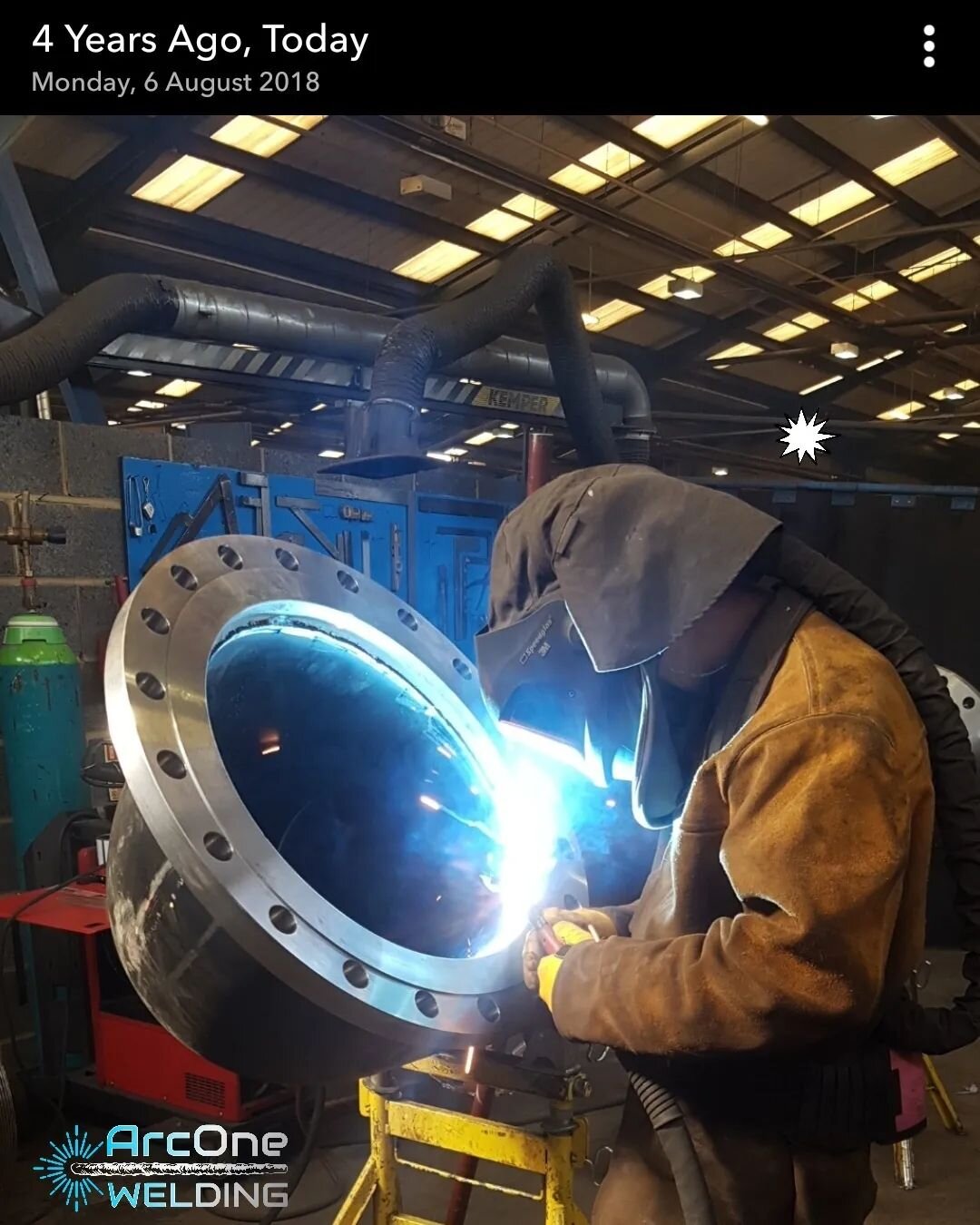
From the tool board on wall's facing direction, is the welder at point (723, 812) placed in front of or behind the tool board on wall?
in front

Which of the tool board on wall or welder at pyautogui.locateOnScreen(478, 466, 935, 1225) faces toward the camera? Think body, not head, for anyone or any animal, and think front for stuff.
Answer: the tool board on wall

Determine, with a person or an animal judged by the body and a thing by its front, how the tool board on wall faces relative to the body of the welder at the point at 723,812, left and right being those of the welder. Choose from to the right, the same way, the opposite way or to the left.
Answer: to the left

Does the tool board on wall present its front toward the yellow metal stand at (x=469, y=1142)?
yes

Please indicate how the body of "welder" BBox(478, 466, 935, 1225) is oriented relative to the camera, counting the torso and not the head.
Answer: to the viewer's left

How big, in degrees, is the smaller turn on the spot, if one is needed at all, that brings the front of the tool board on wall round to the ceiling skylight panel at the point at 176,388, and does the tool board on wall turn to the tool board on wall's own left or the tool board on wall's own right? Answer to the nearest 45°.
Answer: approximately 180°

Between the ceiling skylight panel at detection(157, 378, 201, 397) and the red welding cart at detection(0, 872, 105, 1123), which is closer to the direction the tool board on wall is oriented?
the red welding cart

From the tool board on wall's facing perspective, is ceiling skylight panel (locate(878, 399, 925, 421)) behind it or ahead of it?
behind

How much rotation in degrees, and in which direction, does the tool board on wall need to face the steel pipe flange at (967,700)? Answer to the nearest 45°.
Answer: approximately 45° to its left

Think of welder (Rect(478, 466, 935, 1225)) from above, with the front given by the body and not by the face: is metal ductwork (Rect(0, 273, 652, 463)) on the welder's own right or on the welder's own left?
on the welder's own right

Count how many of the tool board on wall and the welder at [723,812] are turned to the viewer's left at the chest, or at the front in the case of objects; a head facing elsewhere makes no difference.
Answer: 1

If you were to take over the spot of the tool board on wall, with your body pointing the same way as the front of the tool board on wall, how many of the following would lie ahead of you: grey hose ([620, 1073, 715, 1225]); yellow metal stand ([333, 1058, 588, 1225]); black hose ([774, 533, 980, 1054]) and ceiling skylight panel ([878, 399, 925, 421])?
3

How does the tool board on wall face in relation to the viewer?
toward the camera

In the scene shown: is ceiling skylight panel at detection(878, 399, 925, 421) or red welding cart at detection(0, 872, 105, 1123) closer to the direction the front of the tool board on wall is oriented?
the red welding cart
